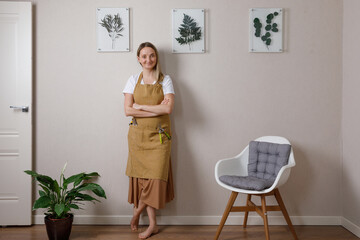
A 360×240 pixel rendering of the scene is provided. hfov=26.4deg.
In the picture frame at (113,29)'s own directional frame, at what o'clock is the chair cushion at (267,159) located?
The chair cushion is roughly at 10 o'clock from the picture frame.

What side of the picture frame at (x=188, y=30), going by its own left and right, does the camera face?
front

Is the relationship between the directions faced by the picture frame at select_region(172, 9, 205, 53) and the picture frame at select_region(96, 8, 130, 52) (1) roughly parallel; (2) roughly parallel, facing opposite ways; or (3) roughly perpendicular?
roughly parallel

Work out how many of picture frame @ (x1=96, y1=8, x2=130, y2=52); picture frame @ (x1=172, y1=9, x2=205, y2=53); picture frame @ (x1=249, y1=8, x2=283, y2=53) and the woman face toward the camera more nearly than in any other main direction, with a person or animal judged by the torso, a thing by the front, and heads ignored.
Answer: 4

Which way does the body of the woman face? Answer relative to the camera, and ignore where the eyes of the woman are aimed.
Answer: toward the camera

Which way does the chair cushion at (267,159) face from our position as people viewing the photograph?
facing the viewer and to the left of the viewer

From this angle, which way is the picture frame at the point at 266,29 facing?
toward the camera

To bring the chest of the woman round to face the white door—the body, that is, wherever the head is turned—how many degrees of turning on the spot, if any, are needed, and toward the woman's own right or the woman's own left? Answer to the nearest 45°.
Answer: approximately 90° to the woman's own right

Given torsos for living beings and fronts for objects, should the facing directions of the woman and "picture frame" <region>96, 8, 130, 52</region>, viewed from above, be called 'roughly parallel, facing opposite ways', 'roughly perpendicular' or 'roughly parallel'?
roughly parallel
